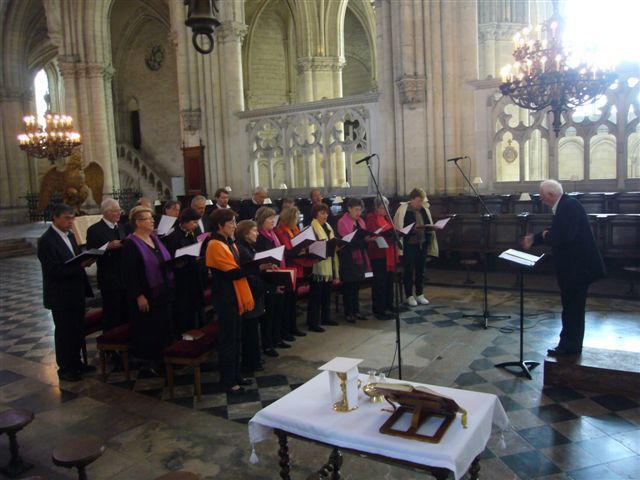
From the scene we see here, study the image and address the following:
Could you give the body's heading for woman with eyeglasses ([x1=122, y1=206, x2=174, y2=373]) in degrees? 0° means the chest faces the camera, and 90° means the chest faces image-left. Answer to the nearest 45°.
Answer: approximately 315°

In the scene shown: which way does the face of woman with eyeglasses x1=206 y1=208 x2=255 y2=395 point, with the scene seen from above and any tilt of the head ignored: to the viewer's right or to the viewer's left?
to the viewer's right

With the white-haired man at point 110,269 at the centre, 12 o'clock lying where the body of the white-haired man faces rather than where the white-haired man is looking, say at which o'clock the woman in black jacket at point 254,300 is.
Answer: The woman in black jacket is roughly at 12 o'clock from the white-haired man.

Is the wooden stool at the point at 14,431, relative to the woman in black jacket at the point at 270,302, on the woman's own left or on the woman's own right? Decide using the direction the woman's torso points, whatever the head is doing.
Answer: on the woman's own right

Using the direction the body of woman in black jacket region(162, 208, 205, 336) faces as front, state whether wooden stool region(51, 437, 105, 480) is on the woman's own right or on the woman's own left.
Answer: on the woman's own right

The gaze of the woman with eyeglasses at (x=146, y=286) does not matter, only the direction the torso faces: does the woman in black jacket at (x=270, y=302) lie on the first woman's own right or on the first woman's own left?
on the first woman's own left

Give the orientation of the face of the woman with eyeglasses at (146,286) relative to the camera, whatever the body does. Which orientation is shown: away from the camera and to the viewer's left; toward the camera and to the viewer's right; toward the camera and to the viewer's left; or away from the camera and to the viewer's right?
toward the camera and to the viewer's right

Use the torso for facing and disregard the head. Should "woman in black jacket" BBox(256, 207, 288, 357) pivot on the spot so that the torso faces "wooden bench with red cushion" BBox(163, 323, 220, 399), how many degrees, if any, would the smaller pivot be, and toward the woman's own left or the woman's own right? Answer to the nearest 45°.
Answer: approximately 90° to the woman's own right
